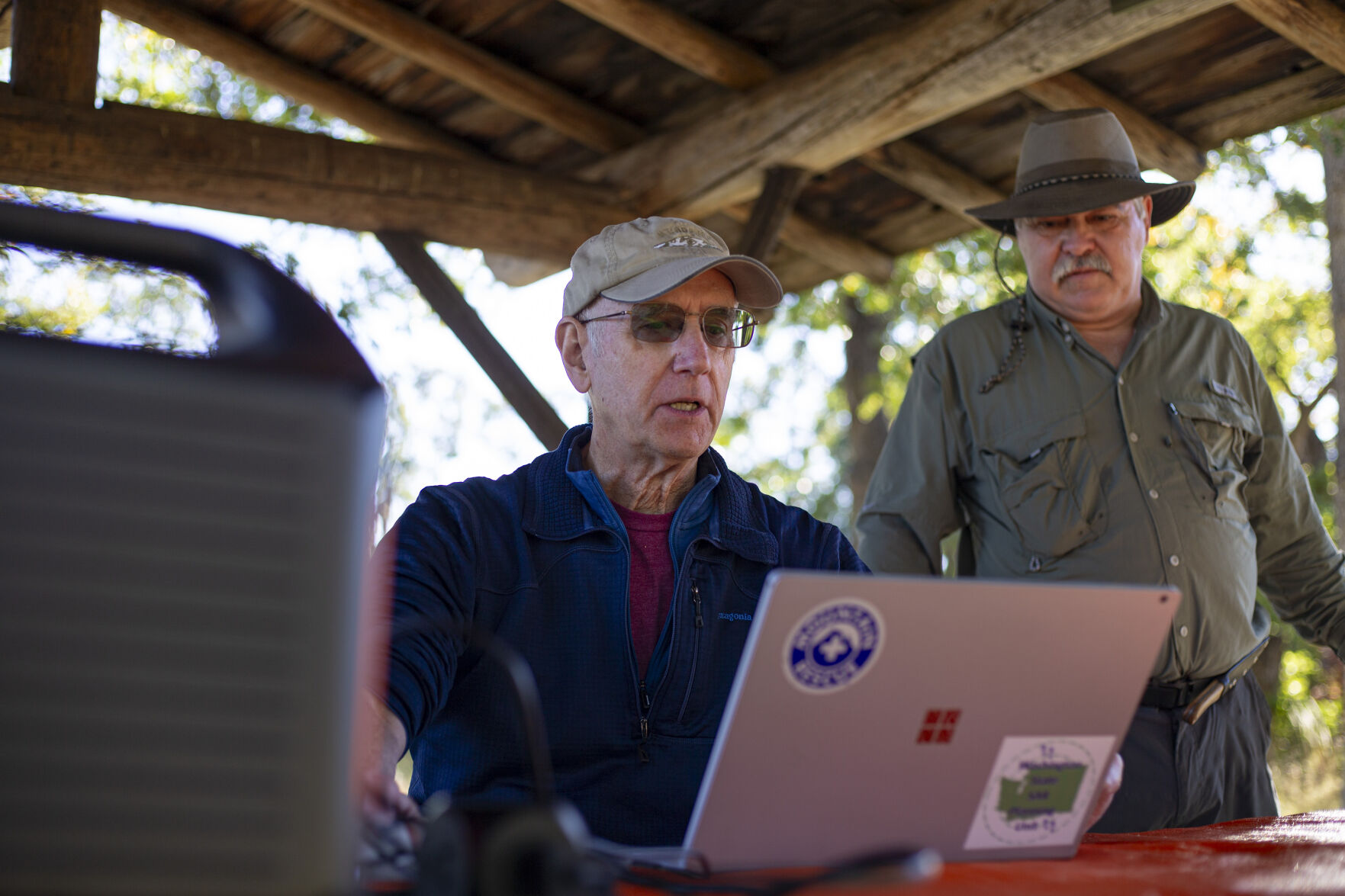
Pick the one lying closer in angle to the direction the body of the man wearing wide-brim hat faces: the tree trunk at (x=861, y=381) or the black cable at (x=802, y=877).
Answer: the black cable

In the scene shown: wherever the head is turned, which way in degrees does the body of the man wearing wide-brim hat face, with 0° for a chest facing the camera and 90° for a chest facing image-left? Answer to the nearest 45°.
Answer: approximately 0°

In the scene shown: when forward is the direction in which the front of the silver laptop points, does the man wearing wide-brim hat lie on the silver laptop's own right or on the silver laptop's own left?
on the silver laptop's own right

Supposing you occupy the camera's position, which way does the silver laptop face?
facing away from the viewer and to the left of the viewer

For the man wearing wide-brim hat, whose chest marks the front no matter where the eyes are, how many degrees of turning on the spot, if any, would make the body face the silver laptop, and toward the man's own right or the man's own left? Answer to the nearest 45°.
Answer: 0° — they already face it

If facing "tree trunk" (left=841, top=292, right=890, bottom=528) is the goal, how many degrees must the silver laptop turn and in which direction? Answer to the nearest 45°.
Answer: approximately 45° to its right

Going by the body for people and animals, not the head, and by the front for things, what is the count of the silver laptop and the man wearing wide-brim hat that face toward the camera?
1

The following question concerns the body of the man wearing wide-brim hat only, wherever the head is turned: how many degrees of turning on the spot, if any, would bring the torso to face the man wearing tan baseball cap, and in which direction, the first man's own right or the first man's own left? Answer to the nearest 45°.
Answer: approximately 45° to the first man's own right

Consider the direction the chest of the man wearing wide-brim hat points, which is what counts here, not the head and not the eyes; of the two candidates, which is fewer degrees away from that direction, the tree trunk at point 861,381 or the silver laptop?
the silver laptop
